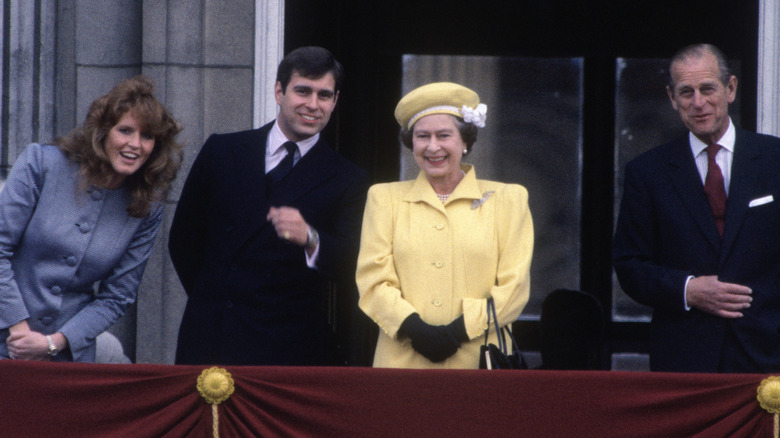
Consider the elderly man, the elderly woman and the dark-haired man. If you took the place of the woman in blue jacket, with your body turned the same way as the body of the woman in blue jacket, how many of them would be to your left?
3

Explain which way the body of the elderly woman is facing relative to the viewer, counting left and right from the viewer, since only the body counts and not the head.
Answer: facing the viewer

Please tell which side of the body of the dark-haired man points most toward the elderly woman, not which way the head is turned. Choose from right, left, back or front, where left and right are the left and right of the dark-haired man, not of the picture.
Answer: left

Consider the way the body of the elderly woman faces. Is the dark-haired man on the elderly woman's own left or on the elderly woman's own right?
on the elderly woman's own right

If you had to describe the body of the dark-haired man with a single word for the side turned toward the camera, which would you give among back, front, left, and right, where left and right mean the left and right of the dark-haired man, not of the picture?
front

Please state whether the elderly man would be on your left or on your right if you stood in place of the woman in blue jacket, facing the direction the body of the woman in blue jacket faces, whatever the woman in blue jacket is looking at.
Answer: on your left

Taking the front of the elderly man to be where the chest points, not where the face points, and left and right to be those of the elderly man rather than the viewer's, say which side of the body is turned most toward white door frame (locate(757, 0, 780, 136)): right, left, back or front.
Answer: back

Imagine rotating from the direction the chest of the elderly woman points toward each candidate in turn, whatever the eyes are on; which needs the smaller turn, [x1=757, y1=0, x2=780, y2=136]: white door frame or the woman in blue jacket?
the woman in blue jacket

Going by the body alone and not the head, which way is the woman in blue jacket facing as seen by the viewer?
toward the camera

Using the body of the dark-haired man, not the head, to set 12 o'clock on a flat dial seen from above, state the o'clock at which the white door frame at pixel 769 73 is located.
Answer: The white door frame is roughly at 8 o'clock from the dark-haired man.

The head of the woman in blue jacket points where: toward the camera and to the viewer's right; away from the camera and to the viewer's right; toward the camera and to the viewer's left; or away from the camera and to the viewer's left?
toward the camera and to the viewer's right

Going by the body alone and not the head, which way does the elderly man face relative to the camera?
toward the camera

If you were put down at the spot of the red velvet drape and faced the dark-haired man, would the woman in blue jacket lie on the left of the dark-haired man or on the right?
left
